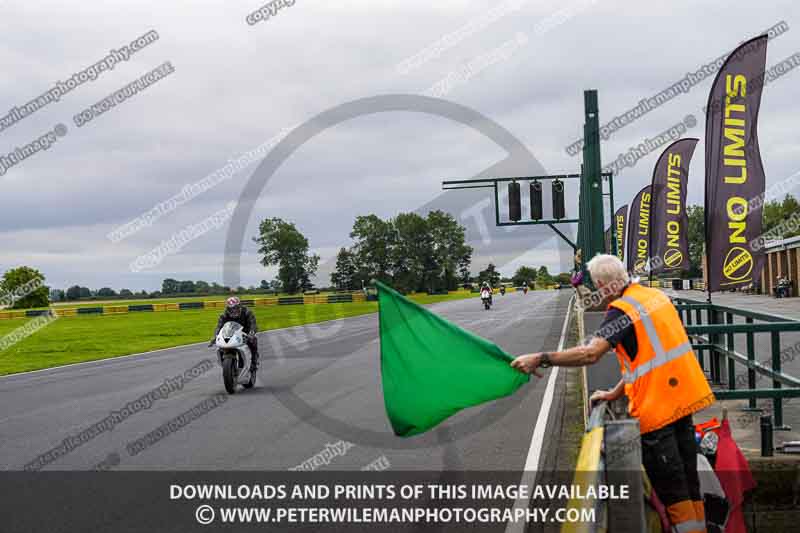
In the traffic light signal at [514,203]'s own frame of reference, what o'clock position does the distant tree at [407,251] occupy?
The distant tree is roughly at 11 o'clock from the traffic light signal.

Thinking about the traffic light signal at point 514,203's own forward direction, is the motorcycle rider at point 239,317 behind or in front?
behind

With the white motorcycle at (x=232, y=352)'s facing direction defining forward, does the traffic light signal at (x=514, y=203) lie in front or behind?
behind

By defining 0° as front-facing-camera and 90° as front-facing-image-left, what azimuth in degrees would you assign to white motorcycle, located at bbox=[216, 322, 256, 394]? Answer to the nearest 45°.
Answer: approximately 0°

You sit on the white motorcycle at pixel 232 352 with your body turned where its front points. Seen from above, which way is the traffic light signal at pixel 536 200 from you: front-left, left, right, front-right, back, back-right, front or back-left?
back-left

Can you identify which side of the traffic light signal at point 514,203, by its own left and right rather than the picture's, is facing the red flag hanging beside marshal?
back

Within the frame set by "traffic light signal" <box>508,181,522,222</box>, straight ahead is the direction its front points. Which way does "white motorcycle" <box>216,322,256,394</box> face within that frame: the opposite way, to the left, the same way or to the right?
the opposite way

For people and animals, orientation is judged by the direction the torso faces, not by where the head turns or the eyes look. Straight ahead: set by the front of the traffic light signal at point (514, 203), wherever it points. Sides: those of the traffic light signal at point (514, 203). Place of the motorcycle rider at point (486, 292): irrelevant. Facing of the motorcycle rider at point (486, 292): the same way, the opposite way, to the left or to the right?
the opposite way

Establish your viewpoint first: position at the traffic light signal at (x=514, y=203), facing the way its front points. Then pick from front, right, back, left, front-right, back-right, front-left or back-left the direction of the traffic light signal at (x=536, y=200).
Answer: right

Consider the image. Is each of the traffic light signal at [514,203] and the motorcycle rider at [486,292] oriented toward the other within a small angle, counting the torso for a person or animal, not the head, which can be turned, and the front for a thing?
yes

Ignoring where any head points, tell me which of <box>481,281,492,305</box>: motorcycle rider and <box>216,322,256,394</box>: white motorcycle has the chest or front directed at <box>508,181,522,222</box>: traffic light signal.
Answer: the motorcycle rider

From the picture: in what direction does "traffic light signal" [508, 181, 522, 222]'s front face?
away from the camera
